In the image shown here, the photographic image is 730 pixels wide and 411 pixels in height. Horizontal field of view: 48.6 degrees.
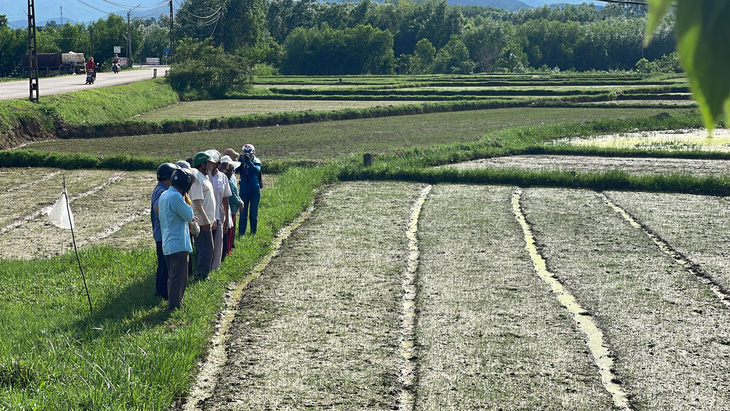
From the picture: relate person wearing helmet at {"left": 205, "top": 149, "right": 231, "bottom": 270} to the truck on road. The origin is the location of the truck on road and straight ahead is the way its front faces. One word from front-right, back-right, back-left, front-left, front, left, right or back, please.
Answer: right

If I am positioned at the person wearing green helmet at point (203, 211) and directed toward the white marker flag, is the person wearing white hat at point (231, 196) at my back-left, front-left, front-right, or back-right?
back-right

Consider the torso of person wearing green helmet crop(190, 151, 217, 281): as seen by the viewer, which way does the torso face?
to the viewer's right

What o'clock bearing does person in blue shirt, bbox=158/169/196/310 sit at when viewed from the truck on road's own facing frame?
The person in blue shirt is roughly at 3 o'clock from the truck on road.

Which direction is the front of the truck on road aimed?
to the viewer's right

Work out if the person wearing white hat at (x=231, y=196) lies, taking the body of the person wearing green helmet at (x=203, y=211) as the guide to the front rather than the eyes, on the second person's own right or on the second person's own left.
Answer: on the second person's own left

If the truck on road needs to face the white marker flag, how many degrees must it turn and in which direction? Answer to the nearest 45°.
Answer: approximately 90° to its right

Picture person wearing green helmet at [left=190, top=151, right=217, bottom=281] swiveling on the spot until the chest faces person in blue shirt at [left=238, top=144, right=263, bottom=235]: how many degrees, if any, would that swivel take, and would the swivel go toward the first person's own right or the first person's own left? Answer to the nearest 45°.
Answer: approximately 90° to the first person's own left

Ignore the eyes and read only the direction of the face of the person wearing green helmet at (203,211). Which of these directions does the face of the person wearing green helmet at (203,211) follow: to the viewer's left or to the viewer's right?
to the viewer's right

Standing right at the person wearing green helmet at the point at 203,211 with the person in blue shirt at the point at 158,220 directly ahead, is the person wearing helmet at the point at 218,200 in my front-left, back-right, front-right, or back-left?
back-right

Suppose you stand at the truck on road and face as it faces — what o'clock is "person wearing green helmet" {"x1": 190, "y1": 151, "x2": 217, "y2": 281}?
The person wearing green helmet is roughly at 3 o'clock from the truck on road.

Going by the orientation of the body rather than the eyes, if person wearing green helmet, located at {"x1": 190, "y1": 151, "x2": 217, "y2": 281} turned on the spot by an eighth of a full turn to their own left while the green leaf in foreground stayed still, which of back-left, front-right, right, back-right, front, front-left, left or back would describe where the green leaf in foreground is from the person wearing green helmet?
back-right
